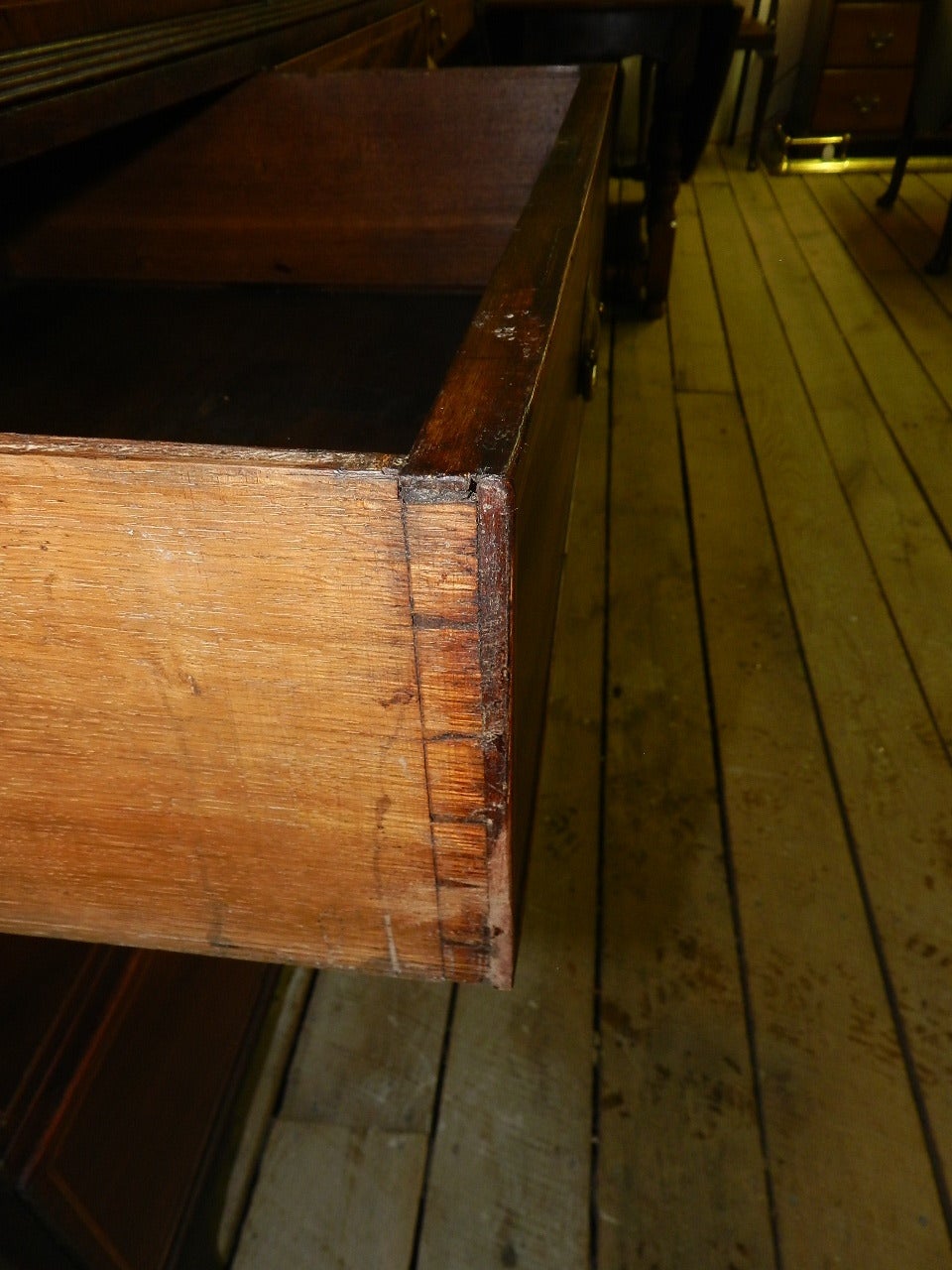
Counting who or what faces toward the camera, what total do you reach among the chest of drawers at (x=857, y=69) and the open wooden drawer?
1

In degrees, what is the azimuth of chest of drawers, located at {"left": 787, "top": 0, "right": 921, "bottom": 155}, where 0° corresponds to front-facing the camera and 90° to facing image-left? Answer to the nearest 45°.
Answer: approximately 0°

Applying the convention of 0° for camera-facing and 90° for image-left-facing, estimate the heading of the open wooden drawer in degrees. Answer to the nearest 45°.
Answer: approximately 270°

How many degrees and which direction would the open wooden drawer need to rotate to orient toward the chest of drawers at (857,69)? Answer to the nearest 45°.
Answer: approximately 45° to its left

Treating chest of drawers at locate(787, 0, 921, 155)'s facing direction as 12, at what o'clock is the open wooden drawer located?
The open wooden drawer is roughly at 12 o'clock from the chest of drawers.
